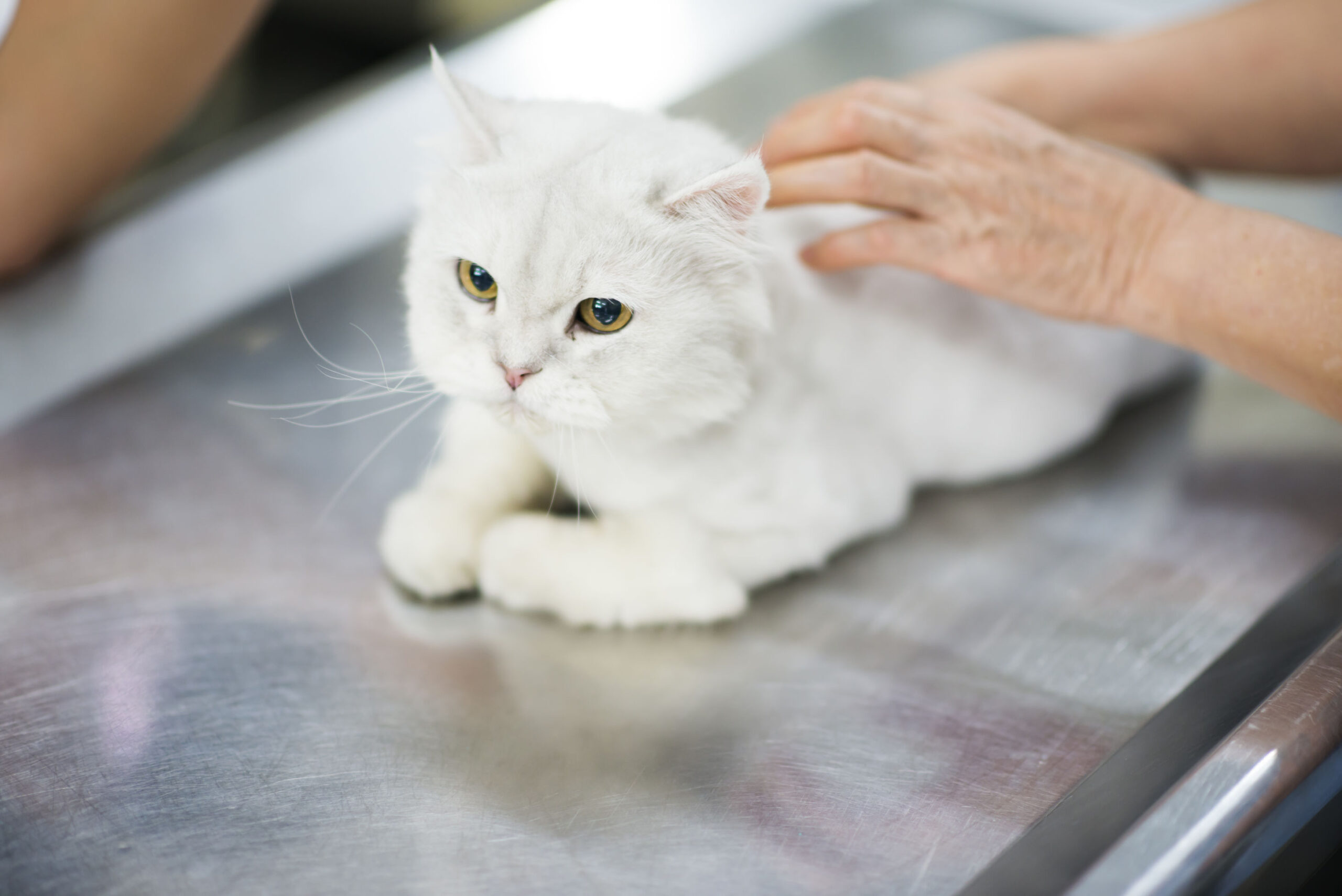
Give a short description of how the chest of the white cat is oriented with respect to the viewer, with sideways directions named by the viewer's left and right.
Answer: facing the viewer and to the left of the viewer
